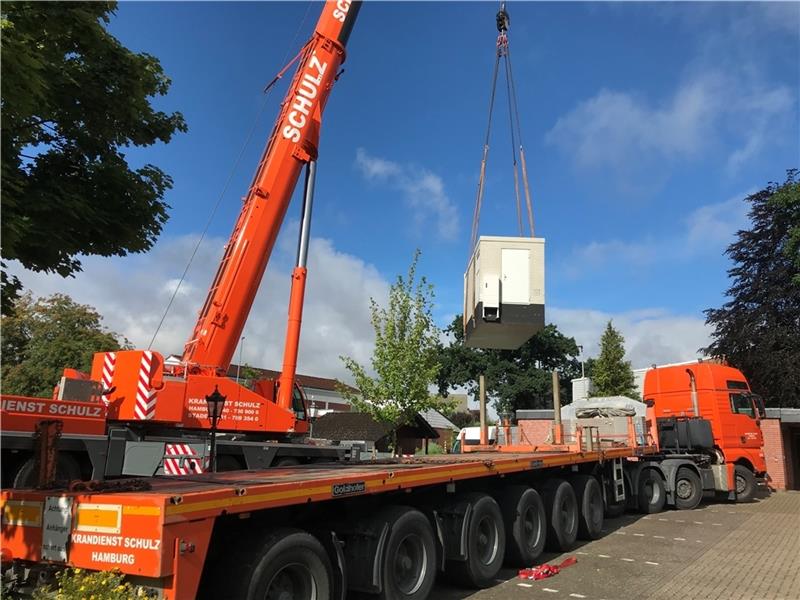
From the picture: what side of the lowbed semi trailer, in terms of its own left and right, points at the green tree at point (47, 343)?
left

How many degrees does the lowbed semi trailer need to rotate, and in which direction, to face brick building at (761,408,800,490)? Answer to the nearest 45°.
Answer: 0° — it already faces it

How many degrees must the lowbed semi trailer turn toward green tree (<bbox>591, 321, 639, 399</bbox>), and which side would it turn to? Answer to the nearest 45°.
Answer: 0° — it already faces it

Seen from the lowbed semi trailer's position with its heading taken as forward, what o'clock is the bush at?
The bush is roughly at 6 o'clock from the lowbed semi trailer.

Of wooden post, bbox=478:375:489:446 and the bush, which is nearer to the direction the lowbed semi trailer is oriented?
the wooden post

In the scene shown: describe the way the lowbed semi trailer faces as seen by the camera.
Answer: facing away from the viewer and to the right of the viewer

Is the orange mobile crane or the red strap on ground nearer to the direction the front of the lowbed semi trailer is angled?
the red strap on ground

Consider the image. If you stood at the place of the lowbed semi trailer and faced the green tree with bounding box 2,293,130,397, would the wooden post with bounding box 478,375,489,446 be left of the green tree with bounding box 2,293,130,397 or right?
right

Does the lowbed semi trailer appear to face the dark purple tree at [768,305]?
yes
